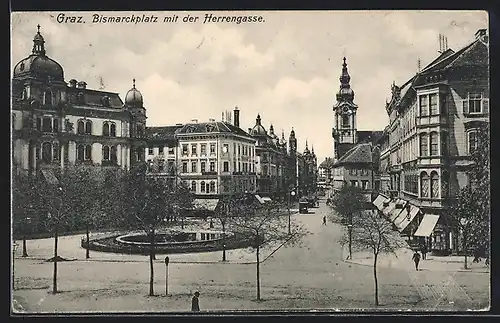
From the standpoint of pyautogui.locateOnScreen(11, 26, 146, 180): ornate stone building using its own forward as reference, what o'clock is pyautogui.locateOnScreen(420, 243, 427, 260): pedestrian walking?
The pedestrian walking is roughly at 11 o'clock from the ornate stone building.

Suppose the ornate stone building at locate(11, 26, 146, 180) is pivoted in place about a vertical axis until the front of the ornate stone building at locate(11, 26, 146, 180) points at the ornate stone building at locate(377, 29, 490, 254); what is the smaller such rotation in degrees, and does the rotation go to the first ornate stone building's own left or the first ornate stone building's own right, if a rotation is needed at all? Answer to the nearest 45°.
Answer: approximately 45° to the first ornate stone building's own left

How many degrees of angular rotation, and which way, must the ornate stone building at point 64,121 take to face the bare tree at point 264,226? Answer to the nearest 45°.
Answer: approximately 45° to its left

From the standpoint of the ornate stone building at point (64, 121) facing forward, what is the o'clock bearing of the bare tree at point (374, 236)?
The bare tree is roughly at 11 o'clock from the ornate stone building.

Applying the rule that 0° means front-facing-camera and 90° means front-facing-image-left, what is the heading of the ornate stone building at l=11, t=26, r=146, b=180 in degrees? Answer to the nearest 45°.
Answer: approximately 315°
